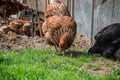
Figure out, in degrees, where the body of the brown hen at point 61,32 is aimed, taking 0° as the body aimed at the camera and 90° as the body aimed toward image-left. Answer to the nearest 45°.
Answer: approximately 0°

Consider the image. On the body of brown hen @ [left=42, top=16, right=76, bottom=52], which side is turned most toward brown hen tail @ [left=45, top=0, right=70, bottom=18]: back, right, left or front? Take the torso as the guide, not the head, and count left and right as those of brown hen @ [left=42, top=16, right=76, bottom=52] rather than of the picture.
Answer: back
